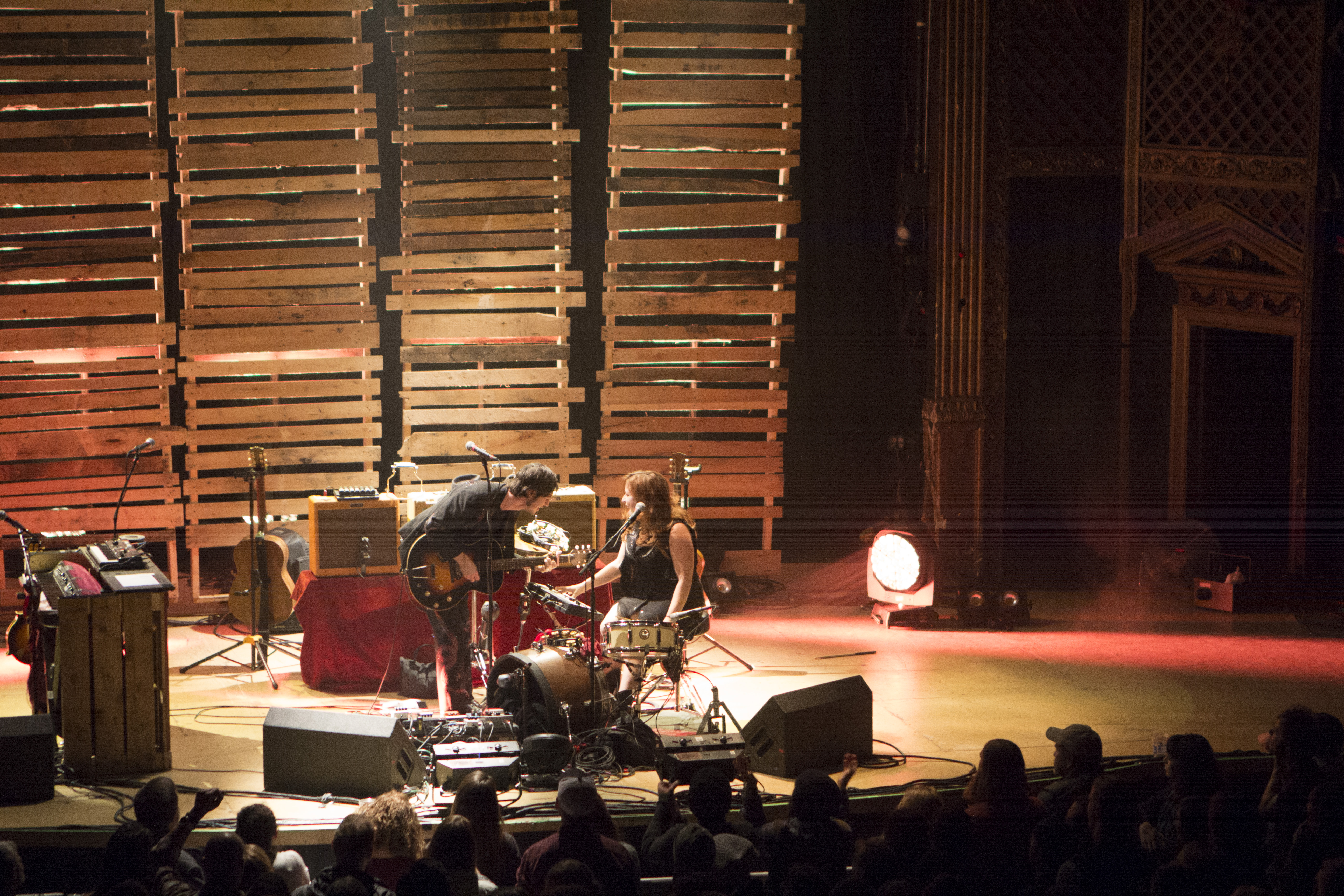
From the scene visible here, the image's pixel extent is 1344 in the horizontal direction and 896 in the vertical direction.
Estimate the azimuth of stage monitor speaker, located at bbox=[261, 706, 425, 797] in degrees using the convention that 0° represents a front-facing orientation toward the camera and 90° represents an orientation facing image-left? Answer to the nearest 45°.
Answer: approximately 225°

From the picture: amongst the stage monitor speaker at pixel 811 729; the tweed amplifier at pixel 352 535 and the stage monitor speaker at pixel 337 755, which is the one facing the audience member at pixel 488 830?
the tweed amplifier

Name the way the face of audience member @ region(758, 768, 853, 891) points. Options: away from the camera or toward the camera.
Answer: away from the camera

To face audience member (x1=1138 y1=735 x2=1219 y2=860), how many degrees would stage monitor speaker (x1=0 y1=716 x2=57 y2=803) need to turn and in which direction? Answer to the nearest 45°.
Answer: approximately 135° to its right

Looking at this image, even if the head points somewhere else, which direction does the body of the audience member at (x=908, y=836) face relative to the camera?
away from the camera

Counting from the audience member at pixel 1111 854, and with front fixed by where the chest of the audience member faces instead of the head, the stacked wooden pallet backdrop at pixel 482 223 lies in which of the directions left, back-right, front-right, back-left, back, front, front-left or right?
front

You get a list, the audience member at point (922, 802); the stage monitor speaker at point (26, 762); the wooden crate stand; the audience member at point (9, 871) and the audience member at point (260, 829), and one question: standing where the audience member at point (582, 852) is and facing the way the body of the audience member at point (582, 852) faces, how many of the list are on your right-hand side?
1

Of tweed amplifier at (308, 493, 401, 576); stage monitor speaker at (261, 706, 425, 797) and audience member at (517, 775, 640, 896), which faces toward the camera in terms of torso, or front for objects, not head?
the tweed amplifier

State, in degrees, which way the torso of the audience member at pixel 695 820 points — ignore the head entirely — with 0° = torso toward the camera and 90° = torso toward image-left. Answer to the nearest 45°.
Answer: approximately 180°

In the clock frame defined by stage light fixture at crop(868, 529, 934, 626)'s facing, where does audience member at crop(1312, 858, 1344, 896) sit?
The audience member is roughly at 10 o'clock from the stage light fixture.

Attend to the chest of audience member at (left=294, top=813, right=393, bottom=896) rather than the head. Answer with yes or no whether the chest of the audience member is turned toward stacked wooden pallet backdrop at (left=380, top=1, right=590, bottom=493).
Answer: yes

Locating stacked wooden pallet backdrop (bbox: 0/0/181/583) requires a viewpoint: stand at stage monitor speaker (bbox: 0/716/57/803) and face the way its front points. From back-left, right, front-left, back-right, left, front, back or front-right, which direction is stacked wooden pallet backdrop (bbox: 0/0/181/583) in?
front

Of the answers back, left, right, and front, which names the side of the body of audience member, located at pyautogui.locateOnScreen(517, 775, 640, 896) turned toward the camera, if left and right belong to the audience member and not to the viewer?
back

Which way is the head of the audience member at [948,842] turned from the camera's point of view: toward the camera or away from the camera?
away from the camera

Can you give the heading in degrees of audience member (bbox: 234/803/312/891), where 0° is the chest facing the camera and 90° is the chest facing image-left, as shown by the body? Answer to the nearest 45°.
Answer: approximately 180°

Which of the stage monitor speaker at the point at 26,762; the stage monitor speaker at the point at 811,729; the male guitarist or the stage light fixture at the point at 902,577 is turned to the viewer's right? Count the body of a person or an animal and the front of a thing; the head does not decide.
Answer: the male guitarist

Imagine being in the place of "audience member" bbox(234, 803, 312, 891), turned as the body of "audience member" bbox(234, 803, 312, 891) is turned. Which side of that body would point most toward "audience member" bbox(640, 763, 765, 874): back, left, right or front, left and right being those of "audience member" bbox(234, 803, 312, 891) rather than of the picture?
right

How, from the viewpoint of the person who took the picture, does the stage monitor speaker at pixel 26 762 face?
facing away from the viewer
